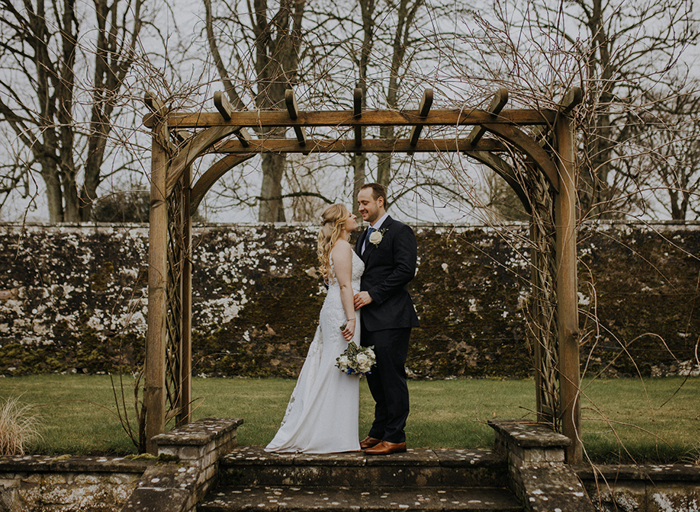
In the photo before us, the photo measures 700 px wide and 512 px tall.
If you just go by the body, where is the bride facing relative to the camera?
to the viewer's right

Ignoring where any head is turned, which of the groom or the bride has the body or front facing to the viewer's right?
the bride

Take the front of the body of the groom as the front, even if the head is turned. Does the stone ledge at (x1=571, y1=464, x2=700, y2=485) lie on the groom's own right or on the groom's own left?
on the groom's own left

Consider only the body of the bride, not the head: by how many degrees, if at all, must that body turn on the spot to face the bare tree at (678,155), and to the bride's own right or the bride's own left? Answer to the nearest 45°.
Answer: approximately 45° to the bride's own left

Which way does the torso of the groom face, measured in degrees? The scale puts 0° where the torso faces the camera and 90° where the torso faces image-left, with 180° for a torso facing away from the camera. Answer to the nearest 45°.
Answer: approximately 45°

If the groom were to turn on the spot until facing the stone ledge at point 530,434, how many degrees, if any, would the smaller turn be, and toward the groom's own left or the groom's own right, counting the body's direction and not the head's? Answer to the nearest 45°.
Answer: approximately 135° to the groom's own left

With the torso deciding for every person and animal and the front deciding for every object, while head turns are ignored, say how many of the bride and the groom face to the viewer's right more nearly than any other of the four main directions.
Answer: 1

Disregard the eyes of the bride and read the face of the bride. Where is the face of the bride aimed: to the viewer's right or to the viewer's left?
to the viewer's right

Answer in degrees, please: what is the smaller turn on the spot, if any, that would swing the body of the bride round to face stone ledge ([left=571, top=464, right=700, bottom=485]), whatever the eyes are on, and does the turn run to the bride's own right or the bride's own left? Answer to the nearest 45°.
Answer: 0° — they already face it

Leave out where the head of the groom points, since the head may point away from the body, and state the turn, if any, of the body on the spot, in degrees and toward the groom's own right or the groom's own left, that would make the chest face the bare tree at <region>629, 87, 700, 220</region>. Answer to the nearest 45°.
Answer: approximately 180°
